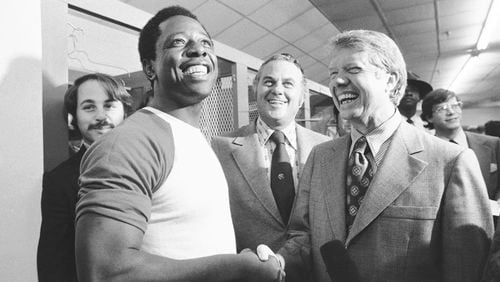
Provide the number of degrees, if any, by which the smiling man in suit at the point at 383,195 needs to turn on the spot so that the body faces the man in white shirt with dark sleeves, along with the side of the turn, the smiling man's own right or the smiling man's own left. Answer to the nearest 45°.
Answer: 0° — they already face them

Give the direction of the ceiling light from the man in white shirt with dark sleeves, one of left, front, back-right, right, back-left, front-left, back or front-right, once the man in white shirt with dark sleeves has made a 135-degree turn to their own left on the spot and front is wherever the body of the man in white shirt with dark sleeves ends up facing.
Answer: front-right

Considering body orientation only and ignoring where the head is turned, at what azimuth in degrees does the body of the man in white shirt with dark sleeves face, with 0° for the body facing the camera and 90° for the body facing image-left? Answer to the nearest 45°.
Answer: approximately 315°

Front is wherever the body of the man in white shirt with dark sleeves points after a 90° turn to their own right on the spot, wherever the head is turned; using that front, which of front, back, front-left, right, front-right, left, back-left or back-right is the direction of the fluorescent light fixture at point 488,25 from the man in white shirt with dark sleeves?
back

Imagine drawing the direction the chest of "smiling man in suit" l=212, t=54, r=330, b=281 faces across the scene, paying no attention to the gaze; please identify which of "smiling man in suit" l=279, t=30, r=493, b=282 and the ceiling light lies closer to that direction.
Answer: the smiling man in suit

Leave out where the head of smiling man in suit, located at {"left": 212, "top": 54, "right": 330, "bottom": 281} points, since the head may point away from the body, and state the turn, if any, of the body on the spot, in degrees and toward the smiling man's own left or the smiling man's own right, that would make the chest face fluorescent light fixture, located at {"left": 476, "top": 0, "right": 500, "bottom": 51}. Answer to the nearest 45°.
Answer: approximately 135° to the smiling man's own left

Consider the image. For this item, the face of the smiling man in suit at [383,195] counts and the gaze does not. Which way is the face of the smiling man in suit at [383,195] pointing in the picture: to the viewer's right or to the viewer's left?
to the viewer's left

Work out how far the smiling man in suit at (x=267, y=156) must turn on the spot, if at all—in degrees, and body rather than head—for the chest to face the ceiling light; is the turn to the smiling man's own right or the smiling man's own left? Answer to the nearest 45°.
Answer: approximately 135° to the smiling man's own left

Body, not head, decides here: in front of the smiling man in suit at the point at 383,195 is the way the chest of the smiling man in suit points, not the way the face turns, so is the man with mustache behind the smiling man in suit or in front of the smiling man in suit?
in front

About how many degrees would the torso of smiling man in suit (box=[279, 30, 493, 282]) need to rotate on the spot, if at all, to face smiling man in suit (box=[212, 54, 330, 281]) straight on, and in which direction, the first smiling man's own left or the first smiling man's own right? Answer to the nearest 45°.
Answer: approximately 90° to the first smiling man's own right

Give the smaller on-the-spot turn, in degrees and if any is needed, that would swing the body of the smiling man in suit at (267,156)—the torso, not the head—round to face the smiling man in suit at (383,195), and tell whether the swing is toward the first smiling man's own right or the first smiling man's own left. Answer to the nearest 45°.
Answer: approximately 45° to the first smiling man's own left

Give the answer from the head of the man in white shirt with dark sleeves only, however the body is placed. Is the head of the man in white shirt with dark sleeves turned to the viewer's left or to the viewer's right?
to the viewer's right
